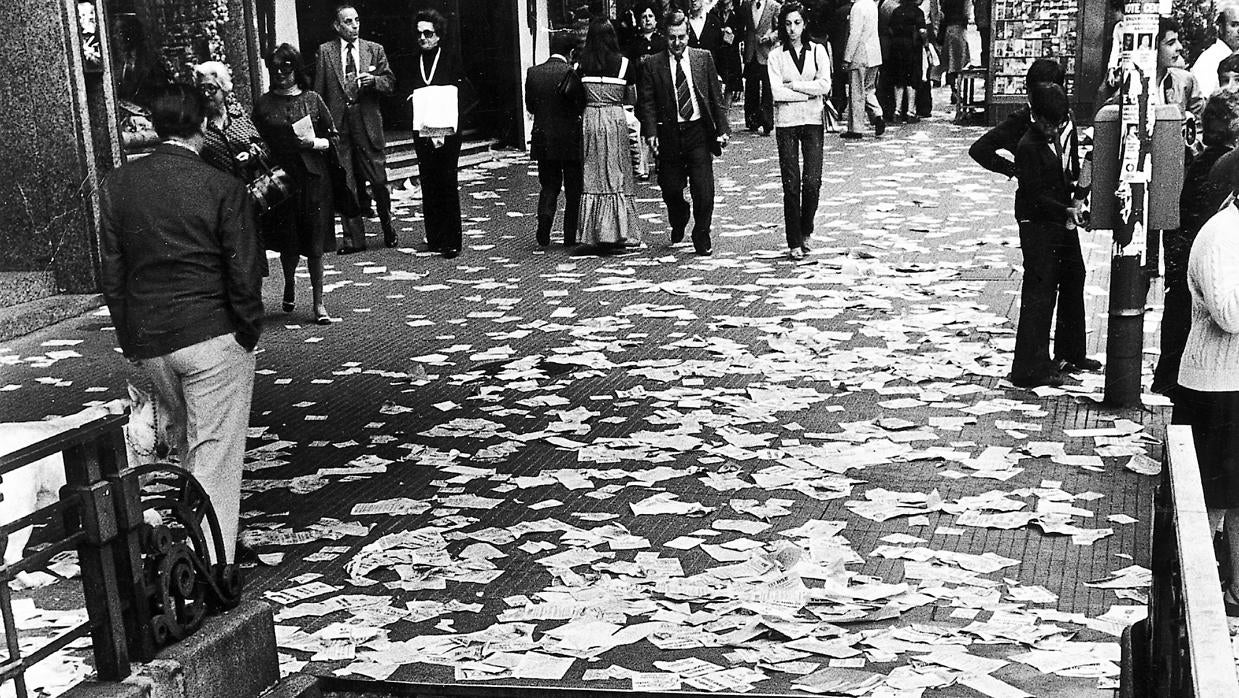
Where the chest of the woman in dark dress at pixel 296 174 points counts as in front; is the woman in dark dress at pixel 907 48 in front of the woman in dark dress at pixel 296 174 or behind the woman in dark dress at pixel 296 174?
behind

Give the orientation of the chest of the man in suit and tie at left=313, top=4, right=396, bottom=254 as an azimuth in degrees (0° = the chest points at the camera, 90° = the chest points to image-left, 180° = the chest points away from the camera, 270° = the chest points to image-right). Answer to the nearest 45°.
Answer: approximately 0°

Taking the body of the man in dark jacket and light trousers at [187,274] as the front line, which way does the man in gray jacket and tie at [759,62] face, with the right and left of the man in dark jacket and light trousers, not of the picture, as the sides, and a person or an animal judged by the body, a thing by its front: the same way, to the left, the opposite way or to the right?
the opposite way

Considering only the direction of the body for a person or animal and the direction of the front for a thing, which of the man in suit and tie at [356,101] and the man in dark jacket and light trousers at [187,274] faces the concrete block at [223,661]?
the man in suit and tie

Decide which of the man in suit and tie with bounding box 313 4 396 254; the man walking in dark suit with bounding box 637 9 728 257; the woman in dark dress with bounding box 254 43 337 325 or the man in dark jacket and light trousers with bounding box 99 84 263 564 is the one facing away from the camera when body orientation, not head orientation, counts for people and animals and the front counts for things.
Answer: the man in dark jacket and light trousers with bounding box 99 84 263 564

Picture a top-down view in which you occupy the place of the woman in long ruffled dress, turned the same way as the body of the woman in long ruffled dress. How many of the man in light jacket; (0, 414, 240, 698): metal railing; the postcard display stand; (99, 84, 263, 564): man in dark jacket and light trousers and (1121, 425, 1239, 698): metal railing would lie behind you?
3

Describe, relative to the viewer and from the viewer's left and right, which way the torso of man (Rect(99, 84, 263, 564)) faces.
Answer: facing away from the viewer

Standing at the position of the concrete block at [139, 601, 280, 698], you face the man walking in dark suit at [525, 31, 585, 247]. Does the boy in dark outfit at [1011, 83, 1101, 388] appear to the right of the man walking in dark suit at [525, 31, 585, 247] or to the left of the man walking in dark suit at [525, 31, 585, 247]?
right

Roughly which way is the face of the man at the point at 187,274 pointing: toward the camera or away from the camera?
away from the camera

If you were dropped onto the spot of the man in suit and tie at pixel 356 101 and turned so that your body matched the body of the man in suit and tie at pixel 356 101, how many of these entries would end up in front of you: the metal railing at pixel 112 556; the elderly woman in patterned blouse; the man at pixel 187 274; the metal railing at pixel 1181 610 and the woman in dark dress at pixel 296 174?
5

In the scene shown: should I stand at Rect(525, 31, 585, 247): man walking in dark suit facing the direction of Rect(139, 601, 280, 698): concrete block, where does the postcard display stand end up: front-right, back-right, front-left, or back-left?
back-left

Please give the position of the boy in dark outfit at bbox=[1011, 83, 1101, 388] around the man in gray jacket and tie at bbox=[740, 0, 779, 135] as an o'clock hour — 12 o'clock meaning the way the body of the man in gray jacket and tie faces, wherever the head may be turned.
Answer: The boy in dark outfit is roughly at 12 o'clock from the man in gray jacket and tie.

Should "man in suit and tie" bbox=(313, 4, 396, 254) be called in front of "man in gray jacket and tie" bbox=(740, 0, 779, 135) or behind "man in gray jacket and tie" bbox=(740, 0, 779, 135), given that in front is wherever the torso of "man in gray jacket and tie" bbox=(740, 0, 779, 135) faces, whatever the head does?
in front

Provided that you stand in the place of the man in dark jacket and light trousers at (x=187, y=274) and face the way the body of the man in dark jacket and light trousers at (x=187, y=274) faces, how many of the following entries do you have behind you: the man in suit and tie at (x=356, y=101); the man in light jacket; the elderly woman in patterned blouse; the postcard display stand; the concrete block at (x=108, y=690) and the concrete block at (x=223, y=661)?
2

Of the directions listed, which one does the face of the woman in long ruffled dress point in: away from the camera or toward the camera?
away from the camera
